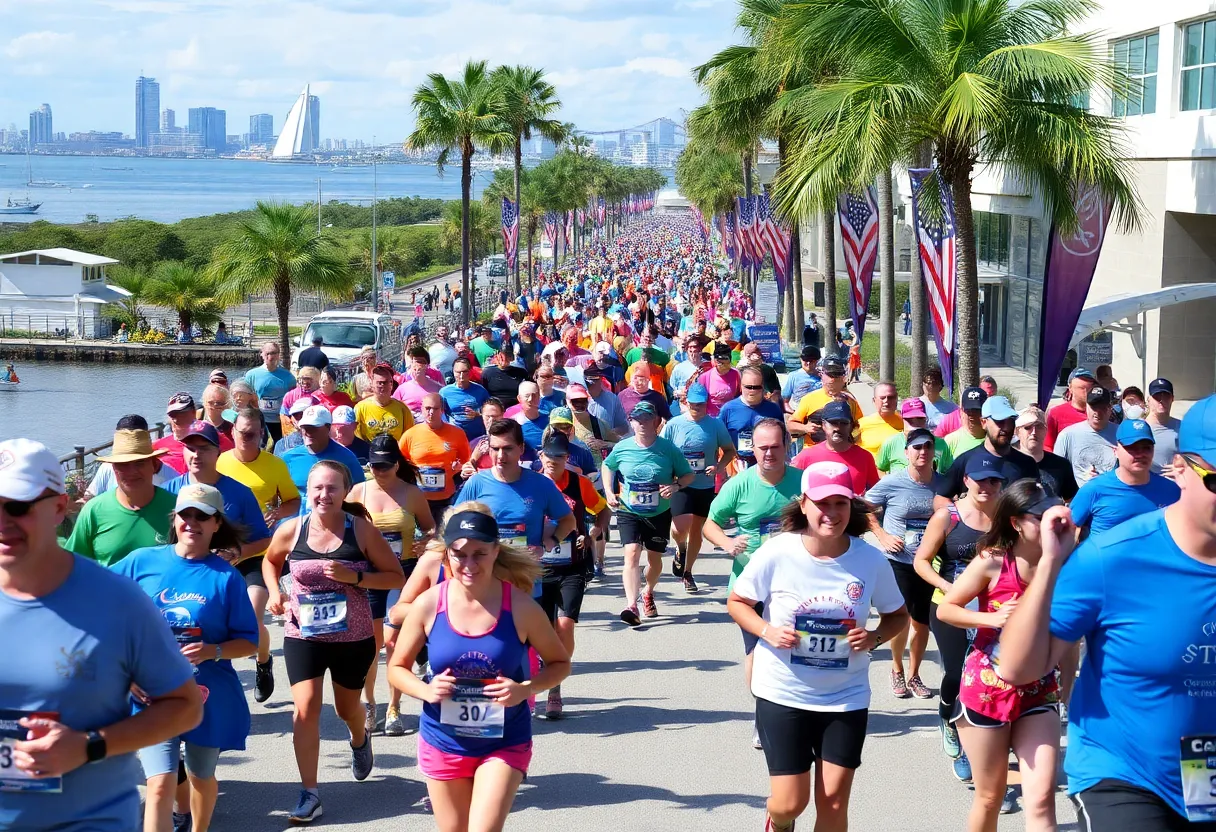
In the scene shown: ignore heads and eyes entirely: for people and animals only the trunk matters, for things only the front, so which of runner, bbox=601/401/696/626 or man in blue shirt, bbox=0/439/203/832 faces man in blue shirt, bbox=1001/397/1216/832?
the runner

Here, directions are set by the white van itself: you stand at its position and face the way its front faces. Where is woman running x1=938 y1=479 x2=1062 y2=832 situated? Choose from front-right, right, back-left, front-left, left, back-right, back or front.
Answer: front-left

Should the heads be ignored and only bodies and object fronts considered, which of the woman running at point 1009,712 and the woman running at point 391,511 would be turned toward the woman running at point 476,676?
the woman running at point 391,511

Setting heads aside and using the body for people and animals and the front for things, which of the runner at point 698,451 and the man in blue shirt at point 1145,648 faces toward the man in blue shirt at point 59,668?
the runner

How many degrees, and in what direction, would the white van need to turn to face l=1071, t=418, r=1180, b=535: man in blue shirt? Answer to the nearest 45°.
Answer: approximately 45° to its left

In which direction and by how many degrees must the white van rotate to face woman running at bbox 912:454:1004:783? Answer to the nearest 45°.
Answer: approximately 45° to its left

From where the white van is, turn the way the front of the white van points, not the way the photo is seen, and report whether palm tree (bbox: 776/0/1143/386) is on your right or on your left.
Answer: on your left

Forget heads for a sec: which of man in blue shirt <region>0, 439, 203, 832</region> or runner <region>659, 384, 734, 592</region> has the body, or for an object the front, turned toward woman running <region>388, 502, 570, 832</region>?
the runner

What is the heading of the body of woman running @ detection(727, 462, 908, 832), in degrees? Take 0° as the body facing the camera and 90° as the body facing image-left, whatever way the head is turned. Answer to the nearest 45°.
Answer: approximately 0°

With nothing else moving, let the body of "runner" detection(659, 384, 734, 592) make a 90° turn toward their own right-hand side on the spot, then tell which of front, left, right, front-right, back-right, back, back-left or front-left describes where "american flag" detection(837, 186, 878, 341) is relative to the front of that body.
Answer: right

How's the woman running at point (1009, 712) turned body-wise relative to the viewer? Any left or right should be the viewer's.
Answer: facing the viewer and to the right of the viewer
